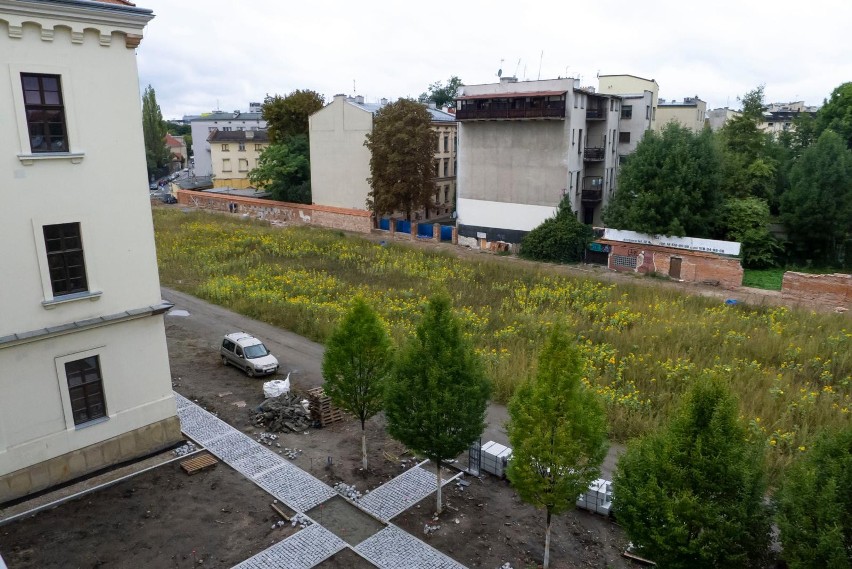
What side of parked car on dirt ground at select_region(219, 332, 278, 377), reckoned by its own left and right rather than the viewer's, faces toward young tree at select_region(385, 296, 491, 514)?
front

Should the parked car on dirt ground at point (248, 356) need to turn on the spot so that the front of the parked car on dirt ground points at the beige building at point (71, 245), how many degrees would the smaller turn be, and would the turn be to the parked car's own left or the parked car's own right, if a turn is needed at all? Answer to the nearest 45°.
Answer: approximately 90° to the parked car's own right

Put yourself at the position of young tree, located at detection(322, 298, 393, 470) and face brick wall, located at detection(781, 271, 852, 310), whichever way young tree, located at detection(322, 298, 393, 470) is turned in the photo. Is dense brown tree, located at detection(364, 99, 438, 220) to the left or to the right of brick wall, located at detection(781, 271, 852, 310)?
left

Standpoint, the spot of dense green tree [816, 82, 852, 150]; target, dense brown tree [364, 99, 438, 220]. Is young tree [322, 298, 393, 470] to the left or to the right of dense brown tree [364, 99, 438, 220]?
left

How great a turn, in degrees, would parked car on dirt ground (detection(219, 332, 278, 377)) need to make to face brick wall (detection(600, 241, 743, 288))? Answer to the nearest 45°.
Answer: approximately 45° to its left

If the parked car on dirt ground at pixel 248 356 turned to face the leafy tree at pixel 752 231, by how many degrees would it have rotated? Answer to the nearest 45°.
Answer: approximately 45° to its left

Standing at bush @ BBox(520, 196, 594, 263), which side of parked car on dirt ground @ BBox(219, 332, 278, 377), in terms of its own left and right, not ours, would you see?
left

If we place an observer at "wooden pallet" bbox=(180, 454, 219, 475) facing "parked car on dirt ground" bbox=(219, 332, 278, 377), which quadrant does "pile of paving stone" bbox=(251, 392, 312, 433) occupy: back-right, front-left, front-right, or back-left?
front-right

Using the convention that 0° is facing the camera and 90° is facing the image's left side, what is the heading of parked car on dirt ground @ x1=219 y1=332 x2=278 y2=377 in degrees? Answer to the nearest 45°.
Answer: approximately 315°

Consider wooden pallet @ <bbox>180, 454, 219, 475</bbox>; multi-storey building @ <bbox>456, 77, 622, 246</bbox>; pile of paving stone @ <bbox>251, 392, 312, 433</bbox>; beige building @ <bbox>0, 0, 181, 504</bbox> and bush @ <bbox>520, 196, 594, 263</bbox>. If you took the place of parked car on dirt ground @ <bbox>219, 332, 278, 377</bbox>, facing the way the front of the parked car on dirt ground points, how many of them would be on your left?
2

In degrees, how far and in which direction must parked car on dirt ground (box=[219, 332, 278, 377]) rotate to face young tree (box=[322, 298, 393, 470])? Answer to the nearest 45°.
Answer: approximately 45° to its right

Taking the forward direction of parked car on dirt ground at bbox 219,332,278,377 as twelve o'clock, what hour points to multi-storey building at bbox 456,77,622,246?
The multi-storey building is roughly at 9 o'clock from the parked car on dirt ground.

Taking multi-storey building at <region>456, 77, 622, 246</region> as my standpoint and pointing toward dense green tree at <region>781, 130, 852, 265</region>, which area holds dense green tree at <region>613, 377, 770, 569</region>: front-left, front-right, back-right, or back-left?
front-right

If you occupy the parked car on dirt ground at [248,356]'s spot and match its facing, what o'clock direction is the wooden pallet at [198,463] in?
The wooden pallet is roughly at 2 o'clock from the parked car on dirt ground.

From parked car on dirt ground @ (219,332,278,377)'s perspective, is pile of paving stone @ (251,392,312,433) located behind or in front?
in front

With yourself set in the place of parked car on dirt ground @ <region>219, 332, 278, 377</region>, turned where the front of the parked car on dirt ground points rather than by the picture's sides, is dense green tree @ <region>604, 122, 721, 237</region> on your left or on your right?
on your left

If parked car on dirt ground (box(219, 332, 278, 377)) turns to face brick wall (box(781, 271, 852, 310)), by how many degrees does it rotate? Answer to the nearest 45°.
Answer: approximately 45° to its left

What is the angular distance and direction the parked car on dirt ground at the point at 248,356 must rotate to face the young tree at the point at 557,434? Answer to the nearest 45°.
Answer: approximately 45° to its right
